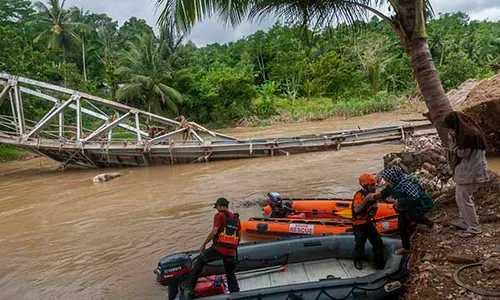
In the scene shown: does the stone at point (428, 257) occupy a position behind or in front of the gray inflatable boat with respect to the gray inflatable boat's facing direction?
in front

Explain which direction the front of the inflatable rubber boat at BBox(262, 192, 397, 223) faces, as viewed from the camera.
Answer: facing to the right of the viewer

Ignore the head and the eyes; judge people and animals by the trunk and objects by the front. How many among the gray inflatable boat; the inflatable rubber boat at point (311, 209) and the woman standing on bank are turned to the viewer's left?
1

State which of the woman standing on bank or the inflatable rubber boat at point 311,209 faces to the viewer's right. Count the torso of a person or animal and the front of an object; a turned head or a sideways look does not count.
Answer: the inflatable rubber boat

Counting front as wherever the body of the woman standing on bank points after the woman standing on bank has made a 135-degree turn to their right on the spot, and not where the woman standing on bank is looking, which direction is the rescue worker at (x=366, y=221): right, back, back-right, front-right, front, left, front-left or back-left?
back-left

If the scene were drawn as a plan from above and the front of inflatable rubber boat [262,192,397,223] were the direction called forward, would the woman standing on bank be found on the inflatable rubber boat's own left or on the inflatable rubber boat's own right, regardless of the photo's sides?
on the inflatable rubber boat's own right

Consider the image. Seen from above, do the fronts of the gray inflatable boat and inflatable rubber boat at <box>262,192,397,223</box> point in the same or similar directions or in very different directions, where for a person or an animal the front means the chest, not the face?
same or similar directions

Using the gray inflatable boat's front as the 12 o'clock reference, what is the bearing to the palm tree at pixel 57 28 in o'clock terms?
The palm tree is roughly at 8 o'clock from the gray inflatable boat.

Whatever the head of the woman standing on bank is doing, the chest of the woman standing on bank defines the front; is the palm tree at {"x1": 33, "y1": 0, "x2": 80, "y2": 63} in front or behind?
in front

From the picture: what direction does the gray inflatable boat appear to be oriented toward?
to the viewer's right

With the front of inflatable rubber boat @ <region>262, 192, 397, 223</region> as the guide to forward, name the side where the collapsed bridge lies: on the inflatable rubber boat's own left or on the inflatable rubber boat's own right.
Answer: on the inflatable rubber boat's own left

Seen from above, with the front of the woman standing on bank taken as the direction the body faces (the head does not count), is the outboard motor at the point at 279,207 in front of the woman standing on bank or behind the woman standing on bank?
in front

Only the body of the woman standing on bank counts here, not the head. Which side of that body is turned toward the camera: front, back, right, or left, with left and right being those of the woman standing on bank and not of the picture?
left
